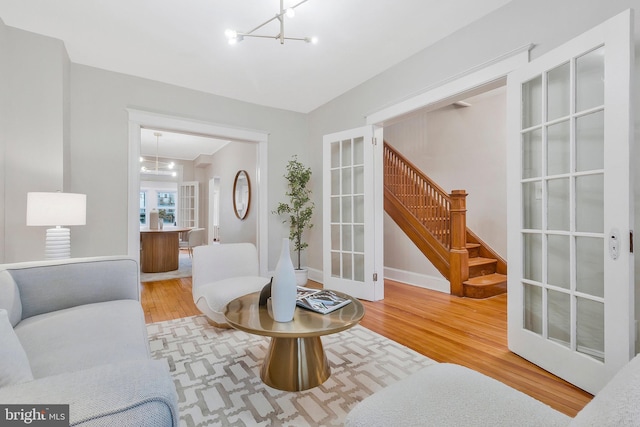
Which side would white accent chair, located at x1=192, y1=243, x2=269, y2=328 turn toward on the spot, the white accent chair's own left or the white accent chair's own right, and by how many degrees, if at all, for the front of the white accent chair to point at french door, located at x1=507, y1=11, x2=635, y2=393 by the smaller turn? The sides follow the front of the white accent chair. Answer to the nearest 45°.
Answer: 0° — it already faces it

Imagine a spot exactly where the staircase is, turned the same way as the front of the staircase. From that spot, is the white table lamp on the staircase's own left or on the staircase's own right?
on the staircase's own right

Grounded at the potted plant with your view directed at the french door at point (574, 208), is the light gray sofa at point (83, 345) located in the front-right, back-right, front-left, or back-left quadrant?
front-right

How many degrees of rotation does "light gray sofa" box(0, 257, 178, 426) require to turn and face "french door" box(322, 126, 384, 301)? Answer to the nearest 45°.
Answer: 0° — it already faces it

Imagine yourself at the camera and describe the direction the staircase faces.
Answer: facing the viewer and to the right of the viewer

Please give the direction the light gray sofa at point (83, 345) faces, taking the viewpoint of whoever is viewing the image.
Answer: facing to the right of the viewer

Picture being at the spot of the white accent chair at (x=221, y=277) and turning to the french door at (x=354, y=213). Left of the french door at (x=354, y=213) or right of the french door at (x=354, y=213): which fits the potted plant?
left

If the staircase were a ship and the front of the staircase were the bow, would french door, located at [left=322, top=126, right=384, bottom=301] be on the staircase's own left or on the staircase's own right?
on the staircase's own right

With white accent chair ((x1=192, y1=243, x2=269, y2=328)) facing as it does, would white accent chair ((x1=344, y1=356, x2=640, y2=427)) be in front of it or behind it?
in front

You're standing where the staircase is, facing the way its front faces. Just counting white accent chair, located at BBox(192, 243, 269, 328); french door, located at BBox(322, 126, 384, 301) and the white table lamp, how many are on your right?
3

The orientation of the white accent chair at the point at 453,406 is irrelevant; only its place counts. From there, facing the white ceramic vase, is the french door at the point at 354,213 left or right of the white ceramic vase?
right

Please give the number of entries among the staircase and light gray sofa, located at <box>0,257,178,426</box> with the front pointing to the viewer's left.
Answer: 0

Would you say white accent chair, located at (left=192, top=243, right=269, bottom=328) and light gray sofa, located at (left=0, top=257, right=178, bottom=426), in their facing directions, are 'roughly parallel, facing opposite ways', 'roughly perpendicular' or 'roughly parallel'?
roughly perpendicular

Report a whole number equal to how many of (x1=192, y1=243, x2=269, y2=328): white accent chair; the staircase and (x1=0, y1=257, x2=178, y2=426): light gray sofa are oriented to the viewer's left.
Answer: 0
